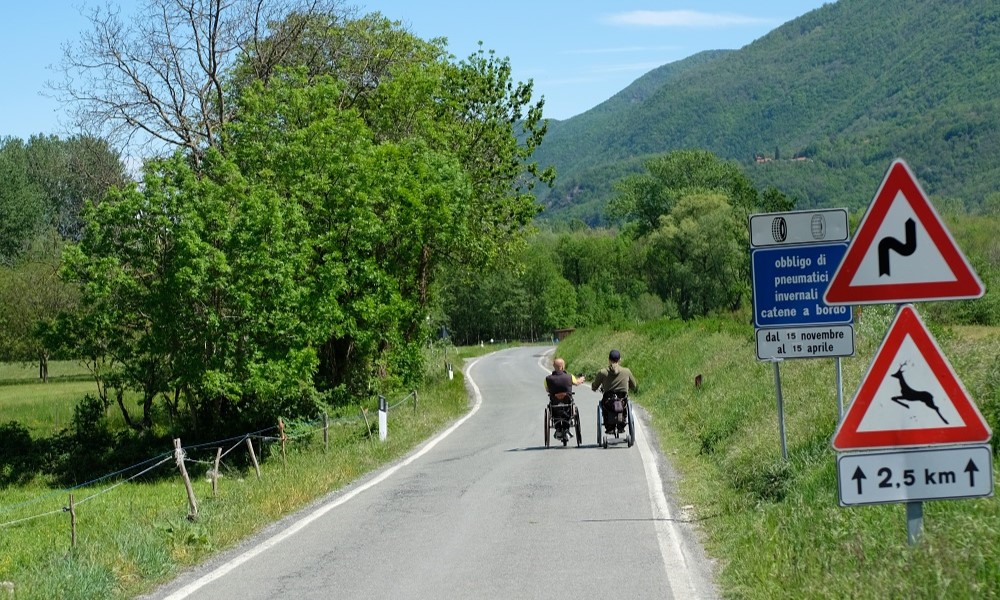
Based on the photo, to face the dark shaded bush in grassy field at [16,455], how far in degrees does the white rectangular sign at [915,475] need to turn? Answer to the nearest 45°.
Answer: approximately 135° to its right

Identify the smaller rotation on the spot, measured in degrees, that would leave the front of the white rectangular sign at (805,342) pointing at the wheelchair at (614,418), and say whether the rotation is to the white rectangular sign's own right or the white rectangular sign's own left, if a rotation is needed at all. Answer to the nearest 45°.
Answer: approximately 135° to the white rectangular sign's own right

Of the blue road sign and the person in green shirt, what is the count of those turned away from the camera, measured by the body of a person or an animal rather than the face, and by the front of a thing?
1

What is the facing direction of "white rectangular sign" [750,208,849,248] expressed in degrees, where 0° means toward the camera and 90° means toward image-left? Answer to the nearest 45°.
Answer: approximately 0°

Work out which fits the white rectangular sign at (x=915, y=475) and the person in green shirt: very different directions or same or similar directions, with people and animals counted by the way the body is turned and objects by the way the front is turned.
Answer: very different directions

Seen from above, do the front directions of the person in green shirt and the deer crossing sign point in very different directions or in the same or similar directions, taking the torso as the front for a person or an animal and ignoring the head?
very different directions

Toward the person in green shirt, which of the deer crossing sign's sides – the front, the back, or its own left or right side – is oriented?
back

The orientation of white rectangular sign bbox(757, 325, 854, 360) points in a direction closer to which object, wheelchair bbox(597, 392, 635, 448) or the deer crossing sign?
the deer crossing sign

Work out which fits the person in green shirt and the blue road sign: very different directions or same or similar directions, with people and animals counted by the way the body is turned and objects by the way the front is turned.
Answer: very different directions

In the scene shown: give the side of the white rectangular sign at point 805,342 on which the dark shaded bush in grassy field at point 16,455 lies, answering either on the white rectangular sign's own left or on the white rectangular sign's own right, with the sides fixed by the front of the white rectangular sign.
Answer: on the white rectangular sign's own right
